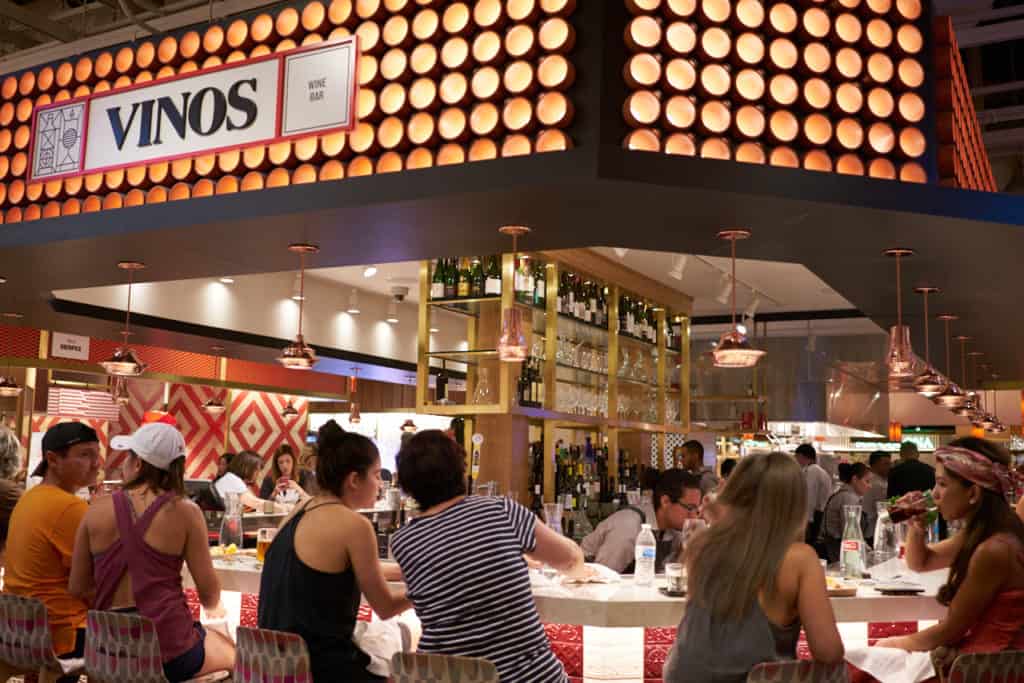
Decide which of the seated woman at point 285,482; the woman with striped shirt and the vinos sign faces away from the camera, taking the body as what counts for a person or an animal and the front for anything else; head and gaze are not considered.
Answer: the woman with striped shirt

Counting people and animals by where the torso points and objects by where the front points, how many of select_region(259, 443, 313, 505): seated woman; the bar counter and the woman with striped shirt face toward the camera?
2

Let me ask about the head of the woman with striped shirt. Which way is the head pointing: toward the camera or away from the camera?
away from the camera

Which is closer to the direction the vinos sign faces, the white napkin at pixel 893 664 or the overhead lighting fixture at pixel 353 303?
the white napkin

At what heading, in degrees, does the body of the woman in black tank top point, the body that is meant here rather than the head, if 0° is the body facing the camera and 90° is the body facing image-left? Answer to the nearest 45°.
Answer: approximately 225°

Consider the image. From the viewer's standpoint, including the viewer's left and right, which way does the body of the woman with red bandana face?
facing to the left of the viewer

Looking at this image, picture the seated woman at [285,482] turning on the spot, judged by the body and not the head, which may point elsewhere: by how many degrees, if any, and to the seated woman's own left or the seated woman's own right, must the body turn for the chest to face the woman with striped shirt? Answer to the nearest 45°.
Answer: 0° — they already face them

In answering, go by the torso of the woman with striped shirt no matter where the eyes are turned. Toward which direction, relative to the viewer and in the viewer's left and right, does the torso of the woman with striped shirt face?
facing away from the viewer

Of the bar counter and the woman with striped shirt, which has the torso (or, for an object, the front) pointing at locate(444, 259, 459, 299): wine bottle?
the woman with striped shirt
